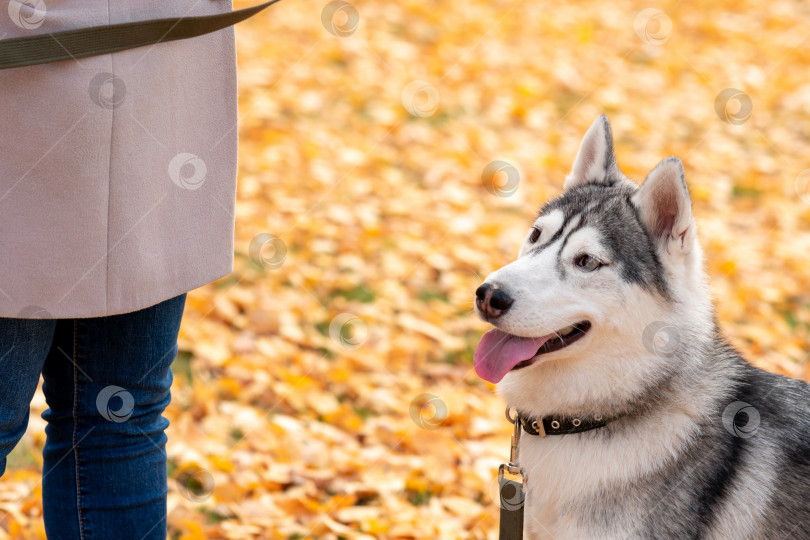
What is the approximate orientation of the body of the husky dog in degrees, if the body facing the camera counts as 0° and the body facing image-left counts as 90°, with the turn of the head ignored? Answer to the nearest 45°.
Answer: approximately 45°

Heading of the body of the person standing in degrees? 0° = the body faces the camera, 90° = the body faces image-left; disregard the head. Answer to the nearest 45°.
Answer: approximately 225°
